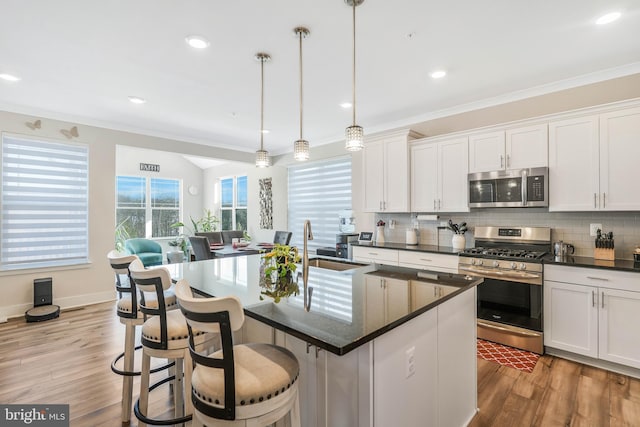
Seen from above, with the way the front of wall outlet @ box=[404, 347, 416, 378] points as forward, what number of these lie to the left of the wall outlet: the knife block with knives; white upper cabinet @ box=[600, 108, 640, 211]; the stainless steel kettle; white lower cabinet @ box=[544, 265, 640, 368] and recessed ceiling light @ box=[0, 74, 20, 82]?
4

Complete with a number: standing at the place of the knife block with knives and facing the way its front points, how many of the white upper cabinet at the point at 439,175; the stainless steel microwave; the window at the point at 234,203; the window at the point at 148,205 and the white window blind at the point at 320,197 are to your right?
5

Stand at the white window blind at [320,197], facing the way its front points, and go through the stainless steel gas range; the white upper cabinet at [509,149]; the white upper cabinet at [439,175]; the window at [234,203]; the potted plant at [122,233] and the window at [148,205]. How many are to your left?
3

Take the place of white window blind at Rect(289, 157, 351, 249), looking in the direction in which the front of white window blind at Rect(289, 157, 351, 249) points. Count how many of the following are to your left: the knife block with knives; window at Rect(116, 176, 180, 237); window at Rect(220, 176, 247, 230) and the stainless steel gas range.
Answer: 2

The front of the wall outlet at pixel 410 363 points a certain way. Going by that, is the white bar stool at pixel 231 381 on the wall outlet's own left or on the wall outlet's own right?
on the wall outlet's own right

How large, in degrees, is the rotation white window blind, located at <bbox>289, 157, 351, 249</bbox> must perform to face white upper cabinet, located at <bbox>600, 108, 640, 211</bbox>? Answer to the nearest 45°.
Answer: approximately 90° to its left

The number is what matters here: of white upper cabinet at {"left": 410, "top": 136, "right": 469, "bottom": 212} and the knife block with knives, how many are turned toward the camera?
2

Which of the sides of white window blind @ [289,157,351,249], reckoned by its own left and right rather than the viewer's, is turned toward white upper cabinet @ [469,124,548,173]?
left

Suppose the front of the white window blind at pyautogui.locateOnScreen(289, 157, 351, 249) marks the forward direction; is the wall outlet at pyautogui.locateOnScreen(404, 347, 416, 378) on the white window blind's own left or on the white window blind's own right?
on the white window blind's own left

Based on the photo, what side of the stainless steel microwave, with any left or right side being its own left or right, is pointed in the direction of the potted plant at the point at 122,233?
right
